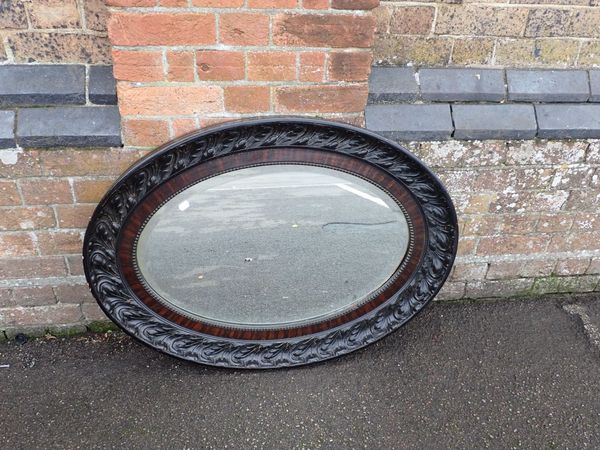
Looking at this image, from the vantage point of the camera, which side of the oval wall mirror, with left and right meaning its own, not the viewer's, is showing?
front
